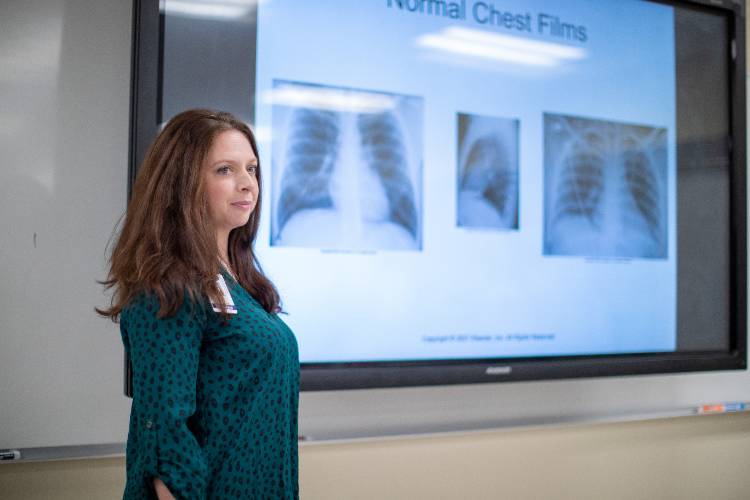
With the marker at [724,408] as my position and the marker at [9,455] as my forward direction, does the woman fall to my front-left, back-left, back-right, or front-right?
front-left

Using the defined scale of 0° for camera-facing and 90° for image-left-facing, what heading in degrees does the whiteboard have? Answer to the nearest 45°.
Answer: approximately 0°

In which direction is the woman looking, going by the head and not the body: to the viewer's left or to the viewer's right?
to the viewer's right
